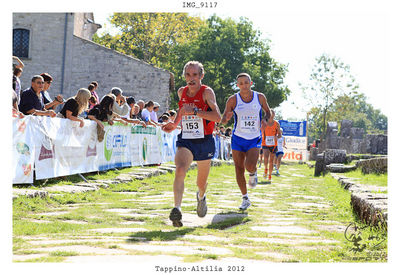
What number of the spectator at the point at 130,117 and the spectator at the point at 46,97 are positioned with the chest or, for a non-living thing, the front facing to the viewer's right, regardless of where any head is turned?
2

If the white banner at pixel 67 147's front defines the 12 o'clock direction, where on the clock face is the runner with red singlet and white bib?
The runner with red singlet and white bib is roughly at 1 o'clock from the white banner.

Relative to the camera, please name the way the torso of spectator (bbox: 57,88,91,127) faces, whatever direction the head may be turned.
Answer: to the viewer's right

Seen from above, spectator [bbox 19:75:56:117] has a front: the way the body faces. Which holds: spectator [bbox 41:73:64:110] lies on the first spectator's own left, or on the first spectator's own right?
on the first spectator's own left

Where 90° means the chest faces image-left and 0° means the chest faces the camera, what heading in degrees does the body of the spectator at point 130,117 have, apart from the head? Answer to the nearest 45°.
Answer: approximately 270°

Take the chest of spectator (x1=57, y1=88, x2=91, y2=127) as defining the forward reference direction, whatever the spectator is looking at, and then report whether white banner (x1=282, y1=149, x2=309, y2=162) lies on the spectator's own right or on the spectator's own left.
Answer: on the spectator's own left

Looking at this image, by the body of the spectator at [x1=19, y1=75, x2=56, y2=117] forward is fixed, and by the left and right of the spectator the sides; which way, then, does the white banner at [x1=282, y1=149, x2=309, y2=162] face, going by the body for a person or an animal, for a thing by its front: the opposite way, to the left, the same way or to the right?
to the right
